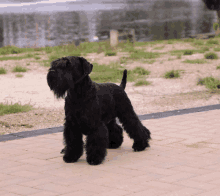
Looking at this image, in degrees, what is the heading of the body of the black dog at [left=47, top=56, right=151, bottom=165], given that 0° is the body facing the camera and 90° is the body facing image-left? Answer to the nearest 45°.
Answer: approximately 45°

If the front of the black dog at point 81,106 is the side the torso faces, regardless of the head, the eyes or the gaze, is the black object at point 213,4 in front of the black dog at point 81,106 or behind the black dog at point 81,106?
behind
